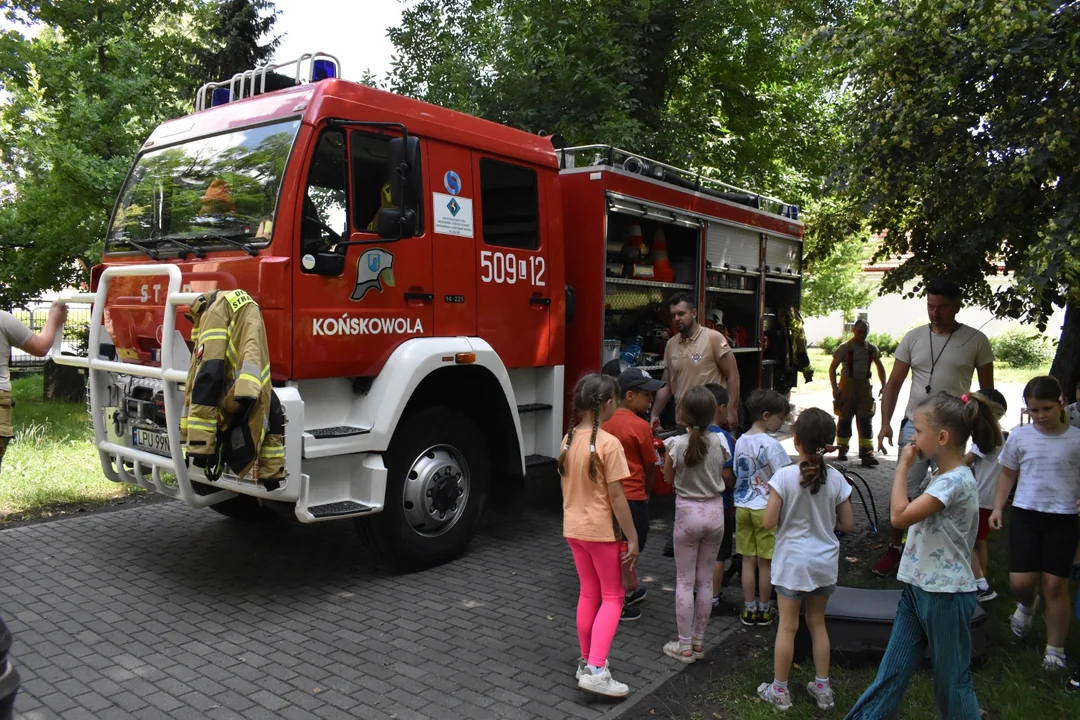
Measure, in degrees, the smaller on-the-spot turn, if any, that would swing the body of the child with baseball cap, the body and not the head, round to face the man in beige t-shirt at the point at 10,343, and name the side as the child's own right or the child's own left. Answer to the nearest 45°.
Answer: approximately 180°

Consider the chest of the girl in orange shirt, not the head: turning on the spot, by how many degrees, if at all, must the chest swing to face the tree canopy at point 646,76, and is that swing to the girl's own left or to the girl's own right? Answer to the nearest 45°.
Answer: approximately 45° to the girl's own left

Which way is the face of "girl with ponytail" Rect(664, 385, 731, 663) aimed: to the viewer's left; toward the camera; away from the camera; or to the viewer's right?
away from the camera

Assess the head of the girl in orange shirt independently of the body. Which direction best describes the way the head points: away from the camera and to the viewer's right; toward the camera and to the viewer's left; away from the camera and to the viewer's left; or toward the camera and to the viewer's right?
away from the camera and to the viewer's right

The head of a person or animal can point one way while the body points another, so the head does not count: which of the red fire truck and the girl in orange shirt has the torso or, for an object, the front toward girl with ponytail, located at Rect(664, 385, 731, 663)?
the girl in orange shirt

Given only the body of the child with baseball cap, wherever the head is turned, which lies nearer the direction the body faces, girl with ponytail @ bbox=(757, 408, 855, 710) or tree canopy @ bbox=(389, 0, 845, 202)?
the girl with ponytail

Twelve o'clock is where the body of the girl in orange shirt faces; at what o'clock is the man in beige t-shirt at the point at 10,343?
The man in beige t-shirt is roughly at 8 o'clock from the girl in orange shirt.

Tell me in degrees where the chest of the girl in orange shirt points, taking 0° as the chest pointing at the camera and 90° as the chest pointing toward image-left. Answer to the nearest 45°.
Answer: approximately 225°

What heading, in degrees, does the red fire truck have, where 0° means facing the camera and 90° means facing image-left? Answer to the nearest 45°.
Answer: approximately 45°

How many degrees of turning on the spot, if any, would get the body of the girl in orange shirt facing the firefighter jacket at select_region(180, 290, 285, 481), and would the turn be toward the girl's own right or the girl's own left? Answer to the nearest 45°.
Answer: approximately 135° to the girl's own left

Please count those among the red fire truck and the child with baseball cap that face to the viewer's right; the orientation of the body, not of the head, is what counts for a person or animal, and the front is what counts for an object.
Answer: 1

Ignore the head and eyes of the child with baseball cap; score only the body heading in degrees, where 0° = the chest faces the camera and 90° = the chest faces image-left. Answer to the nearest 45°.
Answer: approximately 270°
